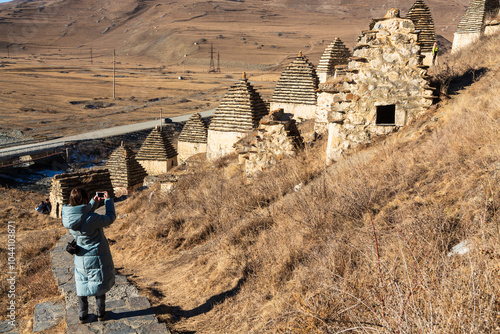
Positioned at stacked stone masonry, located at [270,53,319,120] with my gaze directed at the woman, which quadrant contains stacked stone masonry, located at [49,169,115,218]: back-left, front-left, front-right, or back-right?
front-right

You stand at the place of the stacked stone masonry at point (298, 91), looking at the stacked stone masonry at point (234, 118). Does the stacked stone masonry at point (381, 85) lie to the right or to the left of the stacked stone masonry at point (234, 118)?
left

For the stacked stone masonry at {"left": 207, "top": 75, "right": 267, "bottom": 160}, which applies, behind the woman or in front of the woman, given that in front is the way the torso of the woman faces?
in front

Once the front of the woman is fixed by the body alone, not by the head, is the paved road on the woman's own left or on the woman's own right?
on the woman's own left

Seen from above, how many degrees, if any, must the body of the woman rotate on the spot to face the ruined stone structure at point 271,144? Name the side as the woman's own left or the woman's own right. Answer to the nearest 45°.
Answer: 0° — they already face it

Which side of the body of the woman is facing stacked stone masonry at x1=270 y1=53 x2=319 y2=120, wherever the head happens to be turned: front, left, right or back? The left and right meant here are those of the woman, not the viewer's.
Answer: front

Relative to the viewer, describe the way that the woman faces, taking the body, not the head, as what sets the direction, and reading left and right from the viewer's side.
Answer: facing away from the viewer and to the right of the viewer

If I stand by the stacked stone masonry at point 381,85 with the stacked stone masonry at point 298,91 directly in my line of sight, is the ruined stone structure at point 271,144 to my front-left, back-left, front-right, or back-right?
front-left

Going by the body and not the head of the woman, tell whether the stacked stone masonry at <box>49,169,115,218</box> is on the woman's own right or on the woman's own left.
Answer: on the woman's own left
